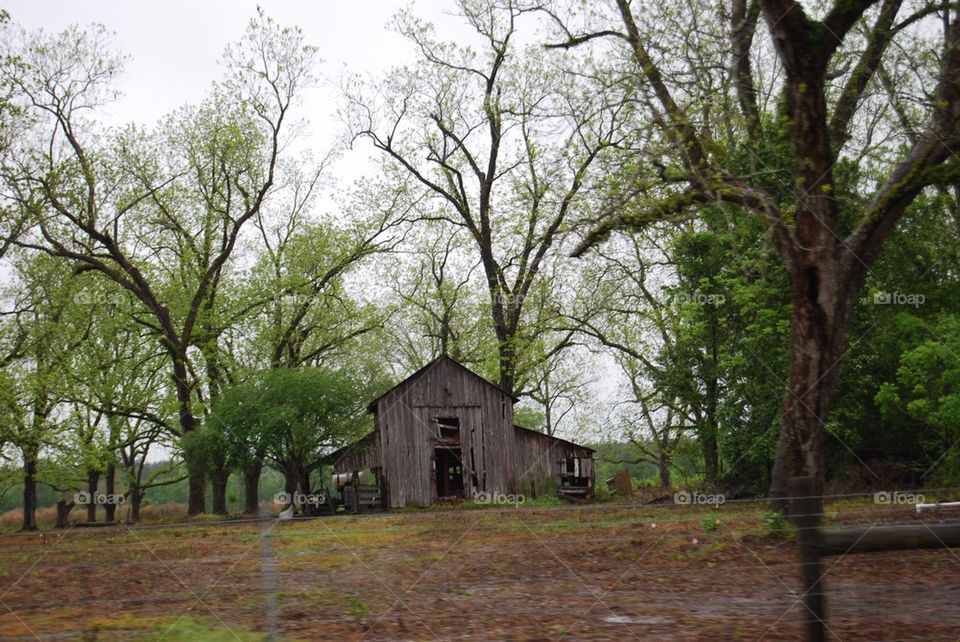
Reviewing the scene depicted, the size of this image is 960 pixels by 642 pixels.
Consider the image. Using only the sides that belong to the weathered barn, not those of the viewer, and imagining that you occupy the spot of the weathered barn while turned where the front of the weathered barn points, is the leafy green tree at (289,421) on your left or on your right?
on your right

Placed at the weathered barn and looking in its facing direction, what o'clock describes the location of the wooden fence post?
The wooden fence post is roughly at 12 o'clock from the weathered barn.

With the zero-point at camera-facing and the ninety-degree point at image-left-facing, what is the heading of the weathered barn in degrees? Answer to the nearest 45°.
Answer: approximately 0°
